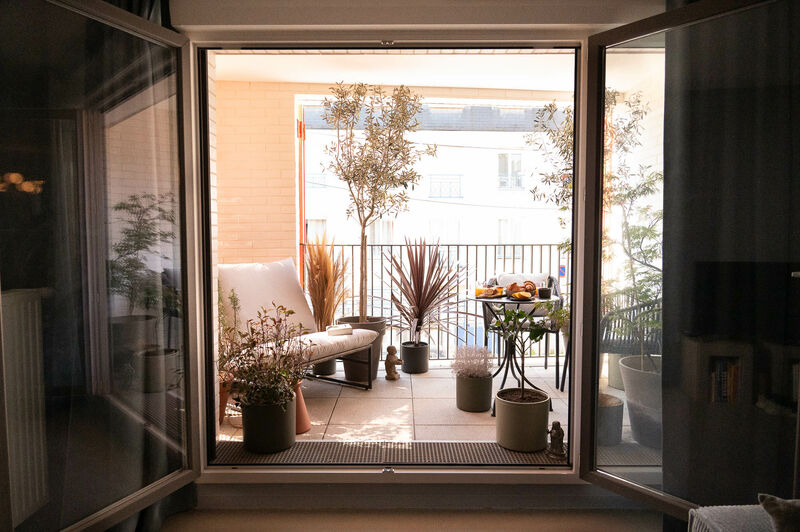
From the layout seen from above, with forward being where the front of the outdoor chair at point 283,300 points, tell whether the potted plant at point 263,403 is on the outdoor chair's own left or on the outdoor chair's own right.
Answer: on the outdoor chair's own right

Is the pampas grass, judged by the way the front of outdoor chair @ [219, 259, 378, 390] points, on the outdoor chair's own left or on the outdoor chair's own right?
on the outdoor chair's own left

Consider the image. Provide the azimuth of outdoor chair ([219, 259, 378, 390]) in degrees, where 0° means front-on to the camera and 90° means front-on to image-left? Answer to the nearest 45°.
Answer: approximately 315°

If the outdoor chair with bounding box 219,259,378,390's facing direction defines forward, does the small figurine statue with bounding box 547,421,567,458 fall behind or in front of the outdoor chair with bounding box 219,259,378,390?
in front

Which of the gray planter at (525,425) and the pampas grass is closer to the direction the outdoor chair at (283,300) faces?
the gray planter
